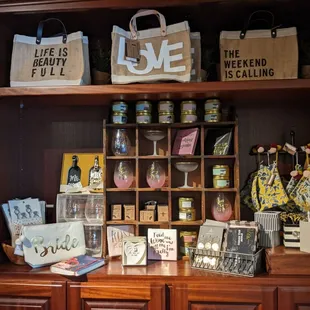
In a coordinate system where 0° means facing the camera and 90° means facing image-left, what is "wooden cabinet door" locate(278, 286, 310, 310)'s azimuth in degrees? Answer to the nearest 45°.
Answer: approximately 0°

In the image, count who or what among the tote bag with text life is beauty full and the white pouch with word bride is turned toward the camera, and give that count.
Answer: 2

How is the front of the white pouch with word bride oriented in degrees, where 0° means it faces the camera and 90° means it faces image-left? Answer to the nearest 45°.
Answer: approximately 0°
